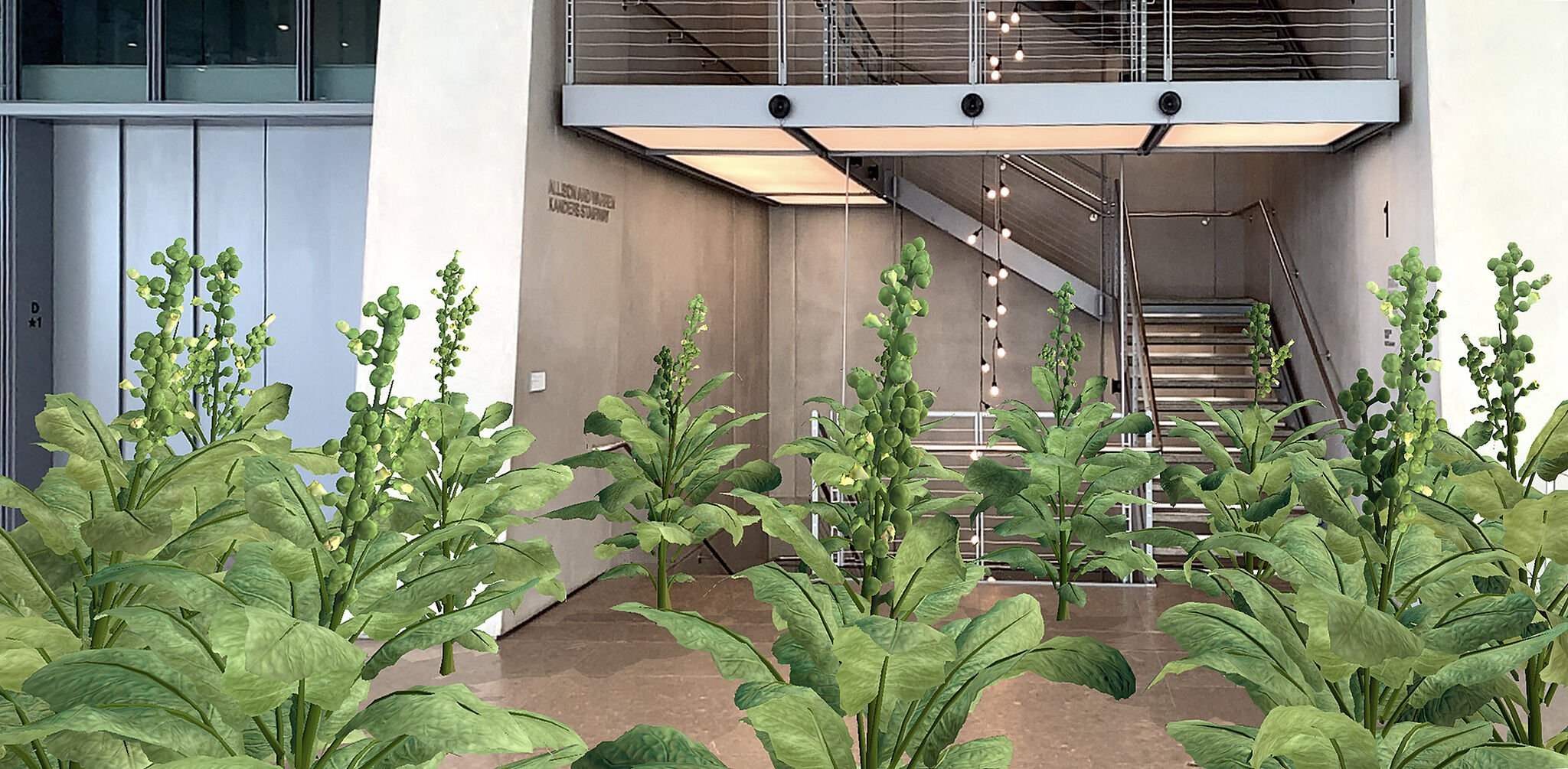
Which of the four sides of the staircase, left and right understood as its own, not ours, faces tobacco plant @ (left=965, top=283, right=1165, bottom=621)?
front

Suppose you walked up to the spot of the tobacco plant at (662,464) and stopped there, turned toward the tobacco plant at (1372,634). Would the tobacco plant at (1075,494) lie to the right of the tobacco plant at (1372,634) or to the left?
left

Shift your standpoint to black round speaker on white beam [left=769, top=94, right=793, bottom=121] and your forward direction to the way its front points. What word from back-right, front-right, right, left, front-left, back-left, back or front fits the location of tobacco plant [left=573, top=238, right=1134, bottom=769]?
front

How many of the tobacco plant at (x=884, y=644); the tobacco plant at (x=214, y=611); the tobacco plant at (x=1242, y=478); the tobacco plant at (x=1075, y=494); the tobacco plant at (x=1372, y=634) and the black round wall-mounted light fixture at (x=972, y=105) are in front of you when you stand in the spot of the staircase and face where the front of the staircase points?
6

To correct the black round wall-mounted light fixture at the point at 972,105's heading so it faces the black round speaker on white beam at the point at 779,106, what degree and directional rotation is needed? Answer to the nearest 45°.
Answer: approximately 90° to its right

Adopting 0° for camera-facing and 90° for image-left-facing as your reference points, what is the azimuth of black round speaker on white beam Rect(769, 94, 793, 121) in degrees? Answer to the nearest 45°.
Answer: approximately 0°

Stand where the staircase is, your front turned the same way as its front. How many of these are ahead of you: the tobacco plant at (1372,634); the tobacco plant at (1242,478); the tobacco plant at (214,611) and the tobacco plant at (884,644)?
4

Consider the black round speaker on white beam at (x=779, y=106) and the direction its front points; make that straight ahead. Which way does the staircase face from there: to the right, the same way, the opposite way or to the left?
the same way

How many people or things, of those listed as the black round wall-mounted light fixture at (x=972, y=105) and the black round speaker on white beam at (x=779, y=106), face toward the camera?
2

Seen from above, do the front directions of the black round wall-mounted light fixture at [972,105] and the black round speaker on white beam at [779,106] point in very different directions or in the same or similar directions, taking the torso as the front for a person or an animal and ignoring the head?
same or similar directions

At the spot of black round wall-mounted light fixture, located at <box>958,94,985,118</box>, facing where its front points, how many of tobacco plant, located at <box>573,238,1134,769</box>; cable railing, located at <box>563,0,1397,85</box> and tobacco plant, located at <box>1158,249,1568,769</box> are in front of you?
2

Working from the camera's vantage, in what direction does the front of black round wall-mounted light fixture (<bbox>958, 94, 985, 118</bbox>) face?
facing the viewer

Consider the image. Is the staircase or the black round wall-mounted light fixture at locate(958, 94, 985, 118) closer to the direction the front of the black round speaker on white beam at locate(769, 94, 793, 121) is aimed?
the black round wall-mounted light fixture
